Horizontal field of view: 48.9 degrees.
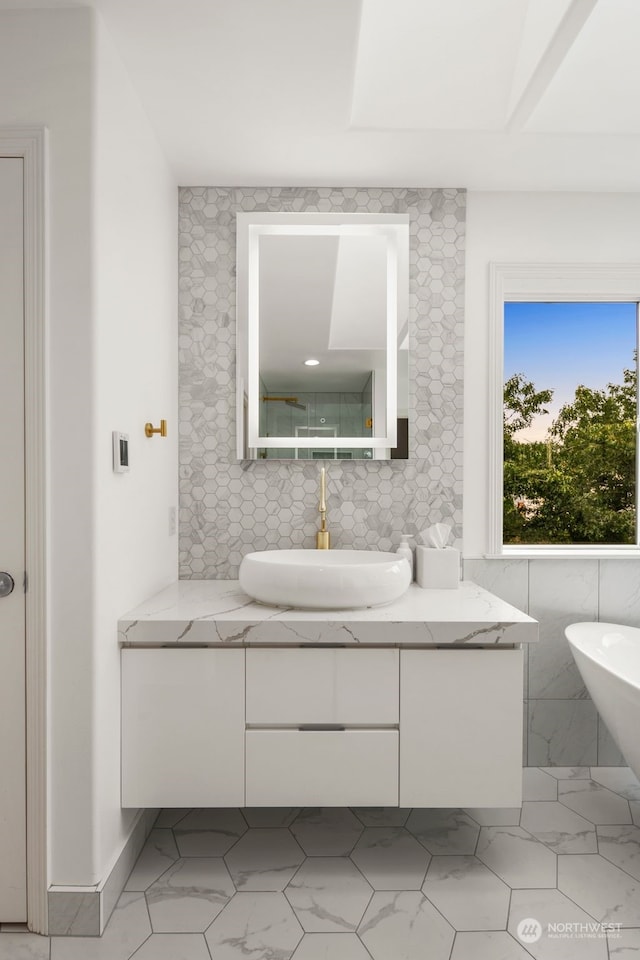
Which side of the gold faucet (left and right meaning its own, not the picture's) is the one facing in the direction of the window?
left

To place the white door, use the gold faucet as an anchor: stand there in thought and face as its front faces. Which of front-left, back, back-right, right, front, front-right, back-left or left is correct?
front-right

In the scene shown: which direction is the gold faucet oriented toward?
toward the camera

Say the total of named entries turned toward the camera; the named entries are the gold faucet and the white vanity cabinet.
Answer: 2

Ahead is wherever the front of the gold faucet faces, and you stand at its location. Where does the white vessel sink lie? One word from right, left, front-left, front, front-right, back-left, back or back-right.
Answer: front

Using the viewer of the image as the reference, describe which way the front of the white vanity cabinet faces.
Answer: facing the viewer
